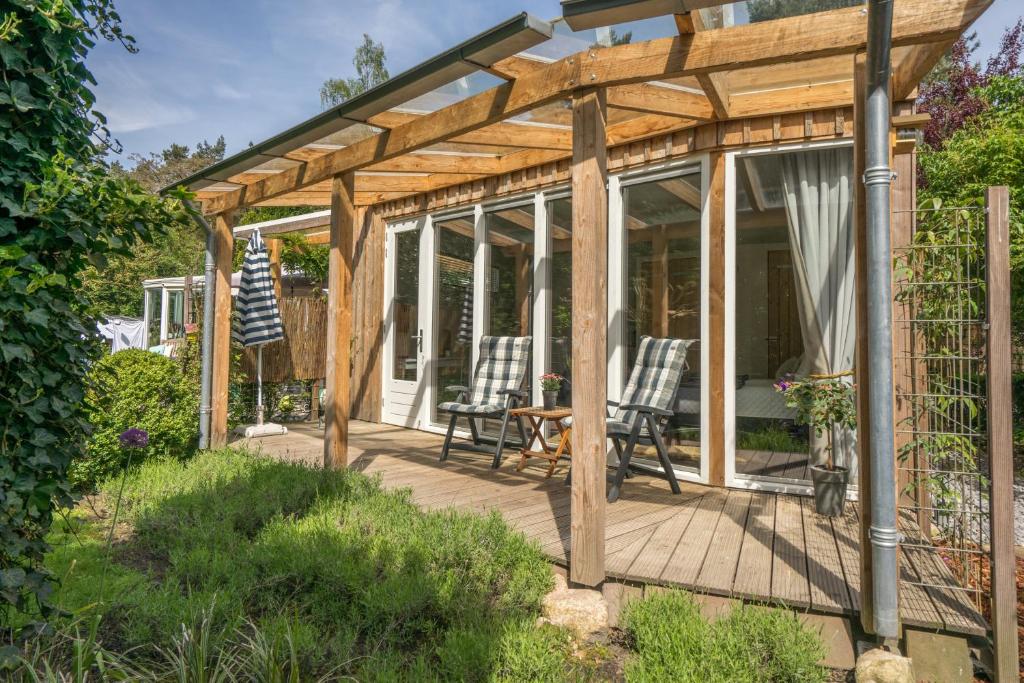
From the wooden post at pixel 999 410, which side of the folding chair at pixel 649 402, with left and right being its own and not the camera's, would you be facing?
left

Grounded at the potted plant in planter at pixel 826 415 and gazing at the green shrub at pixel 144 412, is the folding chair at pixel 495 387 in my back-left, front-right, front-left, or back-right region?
front-right

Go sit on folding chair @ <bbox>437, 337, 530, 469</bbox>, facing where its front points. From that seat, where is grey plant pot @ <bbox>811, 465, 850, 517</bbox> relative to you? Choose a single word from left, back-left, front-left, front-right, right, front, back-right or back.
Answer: left

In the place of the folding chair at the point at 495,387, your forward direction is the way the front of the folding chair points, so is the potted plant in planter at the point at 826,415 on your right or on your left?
on your left

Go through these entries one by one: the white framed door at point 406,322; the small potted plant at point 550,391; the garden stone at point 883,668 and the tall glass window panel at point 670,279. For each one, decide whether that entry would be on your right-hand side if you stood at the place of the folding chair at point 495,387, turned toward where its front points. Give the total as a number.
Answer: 1

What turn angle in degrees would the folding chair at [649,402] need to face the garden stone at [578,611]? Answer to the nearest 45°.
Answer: approximately 45° to its left

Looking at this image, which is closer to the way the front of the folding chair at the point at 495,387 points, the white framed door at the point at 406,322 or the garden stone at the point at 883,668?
the garden stone

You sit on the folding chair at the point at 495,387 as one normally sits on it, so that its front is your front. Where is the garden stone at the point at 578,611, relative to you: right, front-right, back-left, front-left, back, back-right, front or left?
front-left

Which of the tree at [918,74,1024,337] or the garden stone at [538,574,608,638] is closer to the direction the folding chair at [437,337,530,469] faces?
the garden stone

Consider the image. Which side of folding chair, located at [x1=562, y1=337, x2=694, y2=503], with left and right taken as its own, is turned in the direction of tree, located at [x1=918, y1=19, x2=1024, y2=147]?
back

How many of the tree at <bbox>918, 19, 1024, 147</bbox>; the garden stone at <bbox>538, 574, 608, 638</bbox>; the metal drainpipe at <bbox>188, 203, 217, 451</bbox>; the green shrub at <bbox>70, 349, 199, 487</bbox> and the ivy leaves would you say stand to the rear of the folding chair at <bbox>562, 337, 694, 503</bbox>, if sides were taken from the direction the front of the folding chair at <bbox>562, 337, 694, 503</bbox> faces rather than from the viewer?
1

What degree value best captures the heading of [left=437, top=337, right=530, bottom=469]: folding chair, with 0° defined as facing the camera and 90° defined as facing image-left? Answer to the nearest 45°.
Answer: approximately 45°

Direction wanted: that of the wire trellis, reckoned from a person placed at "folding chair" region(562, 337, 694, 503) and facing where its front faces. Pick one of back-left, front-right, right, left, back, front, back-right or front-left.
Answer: left

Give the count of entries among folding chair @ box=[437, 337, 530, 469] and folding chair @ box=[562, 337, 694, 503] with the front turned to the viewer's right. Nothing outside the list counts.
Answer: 0

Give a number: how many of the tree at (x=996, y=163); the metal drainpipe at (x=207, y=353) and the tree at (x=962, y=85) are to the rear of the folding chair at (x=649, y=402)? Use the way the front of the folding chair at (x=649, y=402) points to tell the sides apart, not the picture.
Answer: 2

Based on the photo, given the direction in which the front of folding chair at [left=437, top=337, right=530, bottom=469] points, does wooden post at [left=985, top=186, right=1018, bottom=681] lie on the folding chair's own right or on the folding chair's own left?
on the folding chair's own left

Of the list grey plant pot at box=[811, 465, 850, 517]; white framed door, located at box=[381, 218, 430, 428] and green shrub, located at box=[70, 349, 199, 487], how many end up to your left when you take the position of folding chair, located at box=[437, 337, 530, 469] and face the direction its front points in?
1

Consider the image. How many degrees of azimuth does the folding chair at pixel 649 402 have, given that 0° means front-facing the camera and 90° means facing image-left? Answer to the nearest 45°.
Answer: approximately 45°
